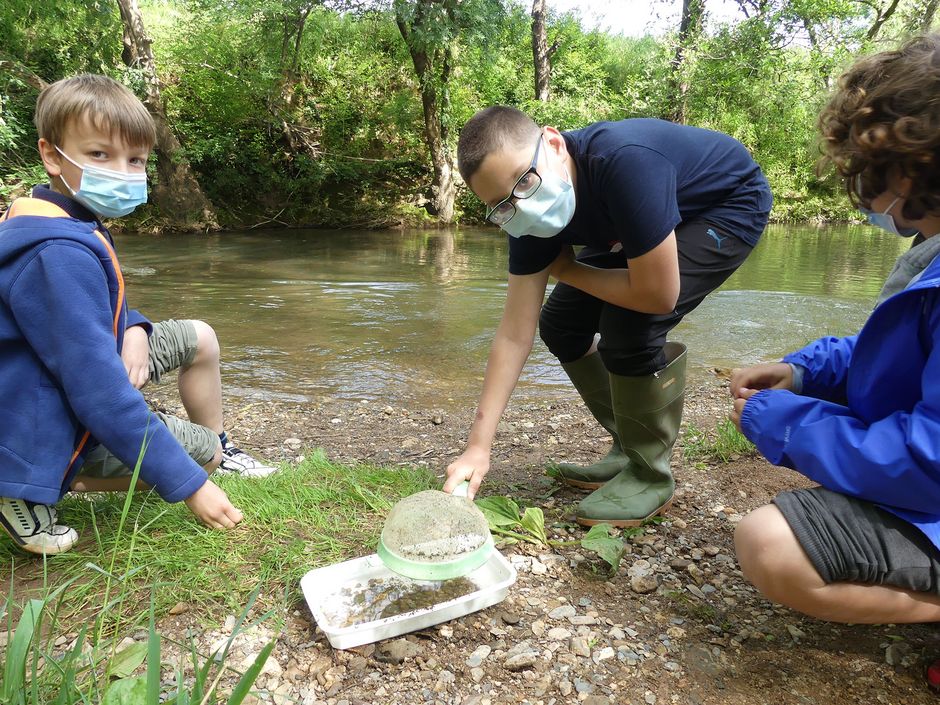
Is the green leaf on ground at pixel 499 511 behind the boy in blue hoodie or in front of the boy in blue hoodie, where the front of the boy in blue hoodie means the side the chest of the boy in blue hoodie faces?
in front

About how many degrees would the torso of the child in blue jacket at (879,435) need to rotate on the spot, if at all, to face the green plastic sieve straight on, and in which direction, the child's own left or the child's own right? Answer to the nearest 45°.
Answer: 0° — they already face it

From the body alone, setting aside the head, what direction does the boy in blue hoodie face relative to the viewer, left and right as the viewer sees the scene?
facing to the right of the viewer

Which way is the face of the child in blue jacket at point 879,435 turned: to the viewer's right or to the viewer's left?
to the viewer's left

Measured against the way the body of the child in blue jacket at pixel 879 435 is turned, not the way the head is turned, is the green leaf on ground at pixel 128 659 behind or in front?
in front

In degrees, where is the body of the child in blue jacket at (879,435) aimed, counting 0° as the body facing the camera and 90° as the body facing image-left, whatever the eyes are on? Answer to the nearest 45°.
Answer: approximately 90°
